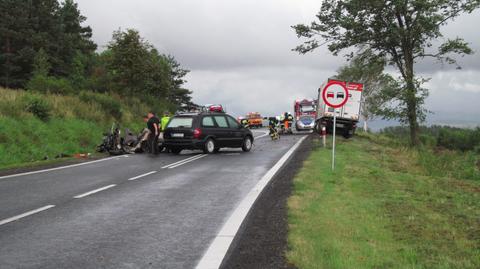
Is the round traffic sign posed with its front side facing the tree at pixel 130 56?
no

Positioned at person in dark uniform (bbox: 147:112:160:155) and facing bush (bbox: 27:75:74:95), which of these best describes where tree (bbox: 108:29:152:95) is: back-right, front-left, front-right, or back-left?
front-right

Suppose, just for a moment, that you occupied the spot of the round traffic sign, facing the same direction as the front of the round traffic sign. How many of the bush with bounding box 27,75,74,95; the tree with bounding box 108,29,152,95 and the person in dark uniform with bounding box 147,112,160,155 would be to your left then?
0

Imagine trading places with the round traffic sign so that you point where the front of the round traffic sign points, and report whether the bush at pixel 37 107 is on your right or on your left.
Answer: on your right

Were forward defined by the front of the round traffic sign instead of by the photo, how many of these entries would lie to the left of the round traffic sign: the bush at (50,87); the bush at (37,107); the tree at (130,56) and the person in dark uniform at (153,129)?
0

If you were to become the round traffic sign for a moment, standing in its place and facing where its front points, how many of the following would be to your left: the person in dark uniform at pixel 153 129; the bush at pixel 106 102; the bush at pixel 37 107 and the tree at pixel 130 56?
0

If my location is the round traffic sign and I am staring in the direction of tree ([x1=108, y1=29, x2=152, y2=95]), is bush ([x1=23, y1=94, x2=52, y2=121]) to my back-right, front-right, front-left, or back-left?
front-left

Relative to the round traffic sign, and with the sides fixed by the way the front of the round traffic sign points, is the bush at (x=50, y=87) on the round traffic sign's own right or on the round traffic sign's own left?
on the round traffic sign's own right

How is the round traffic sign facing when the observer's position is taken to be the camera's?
facing the viewer

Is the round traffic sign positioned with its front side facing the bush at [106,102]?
no

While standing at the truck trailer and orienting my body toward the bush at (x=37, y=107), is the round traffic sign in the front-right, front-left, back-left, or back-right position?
front-left

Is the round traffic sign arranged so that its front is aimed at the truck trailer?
no
